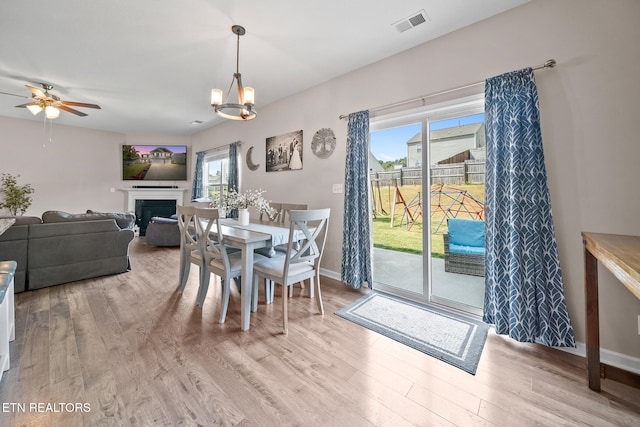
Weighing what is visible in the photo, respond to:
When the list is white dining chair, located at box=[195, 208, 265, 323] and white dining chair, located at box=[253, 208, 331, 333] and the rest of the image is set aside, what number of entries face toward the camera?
0

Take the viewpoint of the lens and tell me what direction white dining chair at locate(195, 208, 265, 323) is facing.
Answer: facing away from the viewer and to the right of the viewer

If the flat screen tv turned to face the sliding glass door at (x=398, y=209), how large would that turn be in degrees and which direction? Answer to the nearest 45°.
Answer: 0° — it already faces it

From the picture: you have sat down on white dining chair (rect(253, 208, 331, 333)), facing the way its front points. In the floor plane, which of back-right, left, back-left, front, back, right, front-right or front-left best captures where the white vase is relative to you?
front

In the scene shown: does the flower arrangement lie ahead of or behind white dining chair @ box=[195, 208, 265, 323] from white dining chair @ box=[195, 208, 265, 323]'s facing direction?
ahead

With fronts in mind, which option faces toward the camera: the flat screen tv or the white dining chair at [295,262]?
the flat screen tv

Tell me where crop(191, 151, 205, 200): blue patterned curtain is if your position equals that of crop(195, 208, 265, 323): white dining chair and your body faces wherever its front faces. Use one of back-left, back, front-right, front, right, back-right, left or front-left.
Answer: front-left

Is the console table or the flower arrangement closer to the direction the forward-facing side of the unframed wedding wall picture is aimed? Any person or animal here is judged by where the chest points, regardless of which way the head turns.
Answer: the flower arrangement

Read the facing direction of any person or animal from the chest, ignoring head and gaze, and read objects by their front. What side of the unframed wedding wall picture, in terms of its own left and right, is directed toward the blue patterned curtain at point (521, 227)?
left

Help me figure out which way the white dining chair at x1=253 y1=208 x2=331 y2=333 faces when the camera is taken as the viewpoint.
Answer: facing away from the viewer and to the left of the viewer

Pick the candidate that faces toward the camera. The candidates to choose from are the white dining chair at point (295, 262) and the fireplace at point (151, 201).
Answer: the fireplace

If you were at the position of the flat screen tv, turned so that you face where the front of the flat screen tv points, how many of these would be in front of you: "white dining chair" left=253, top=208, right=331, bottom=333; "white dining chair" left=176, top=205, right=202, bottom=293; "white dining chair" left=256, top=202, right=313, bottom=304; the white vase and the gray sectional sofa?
5

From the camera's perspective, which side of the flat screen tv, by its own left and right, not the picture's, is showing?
front

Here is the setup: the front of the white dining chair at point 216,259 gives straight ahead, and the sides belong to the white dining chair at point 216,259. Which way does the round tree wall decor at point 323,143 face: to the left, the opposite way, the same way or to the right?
the opposite way

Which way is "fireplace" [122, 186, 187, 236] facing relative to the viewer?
toward the camera

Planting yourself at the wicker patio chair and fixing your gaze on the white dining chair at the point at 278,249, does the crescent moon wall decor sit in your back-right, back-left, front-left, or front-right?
front-right

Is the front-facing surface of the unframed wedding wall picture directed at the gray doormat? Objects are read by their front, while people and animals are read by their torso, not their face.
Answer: no

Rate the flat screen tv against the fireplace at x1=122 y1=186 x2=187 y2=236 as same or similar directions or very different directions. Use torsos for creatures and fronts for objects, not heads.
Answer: same or similar directions

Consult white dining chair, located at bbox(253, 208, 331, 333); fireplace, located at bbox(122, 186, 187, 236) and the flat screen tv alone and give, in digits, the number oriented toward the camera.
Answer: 2

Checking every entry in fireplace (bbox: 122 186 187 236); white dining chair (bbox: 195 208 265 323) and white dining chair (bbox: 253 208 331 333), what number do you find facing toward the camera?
1

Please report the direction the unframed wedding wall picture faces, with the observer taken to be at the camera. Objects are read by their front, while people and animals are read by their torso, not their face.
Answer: facing the viewer and to the left of the viewer
